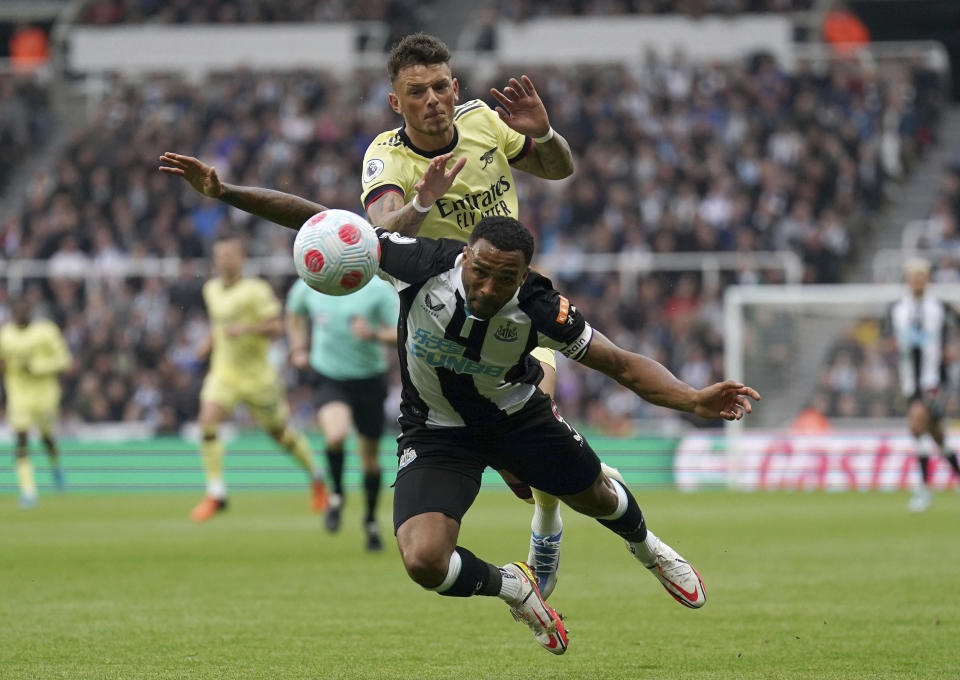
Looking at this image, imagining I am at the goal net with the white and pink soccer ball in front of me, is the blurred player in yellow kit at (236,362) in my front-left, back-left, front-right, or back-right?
front-right

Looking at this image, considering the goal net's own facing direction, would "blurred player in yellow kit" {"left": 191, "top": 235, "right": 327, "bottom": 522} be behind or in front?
in front

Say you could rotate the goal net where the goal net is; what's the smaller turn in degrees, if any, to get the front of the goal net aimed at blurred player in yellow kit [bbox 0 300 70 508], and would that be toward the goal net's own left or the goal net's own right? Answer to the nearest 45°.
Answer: approximately 45° to the goal net's own right

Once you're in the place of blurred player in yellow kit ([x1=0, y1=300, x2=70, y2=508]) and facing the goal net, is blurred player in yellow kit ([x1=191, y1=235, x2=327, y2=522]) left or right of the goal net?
right

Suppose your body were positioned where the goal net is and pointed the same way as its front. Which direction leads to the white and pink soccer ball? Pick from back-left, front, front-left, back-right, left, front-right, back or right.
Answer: front

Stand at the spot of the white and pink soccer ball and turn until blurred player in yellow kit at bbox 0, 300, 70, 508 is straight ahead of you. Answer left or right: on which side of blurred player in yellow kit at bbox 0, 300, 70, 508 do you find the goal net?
right
